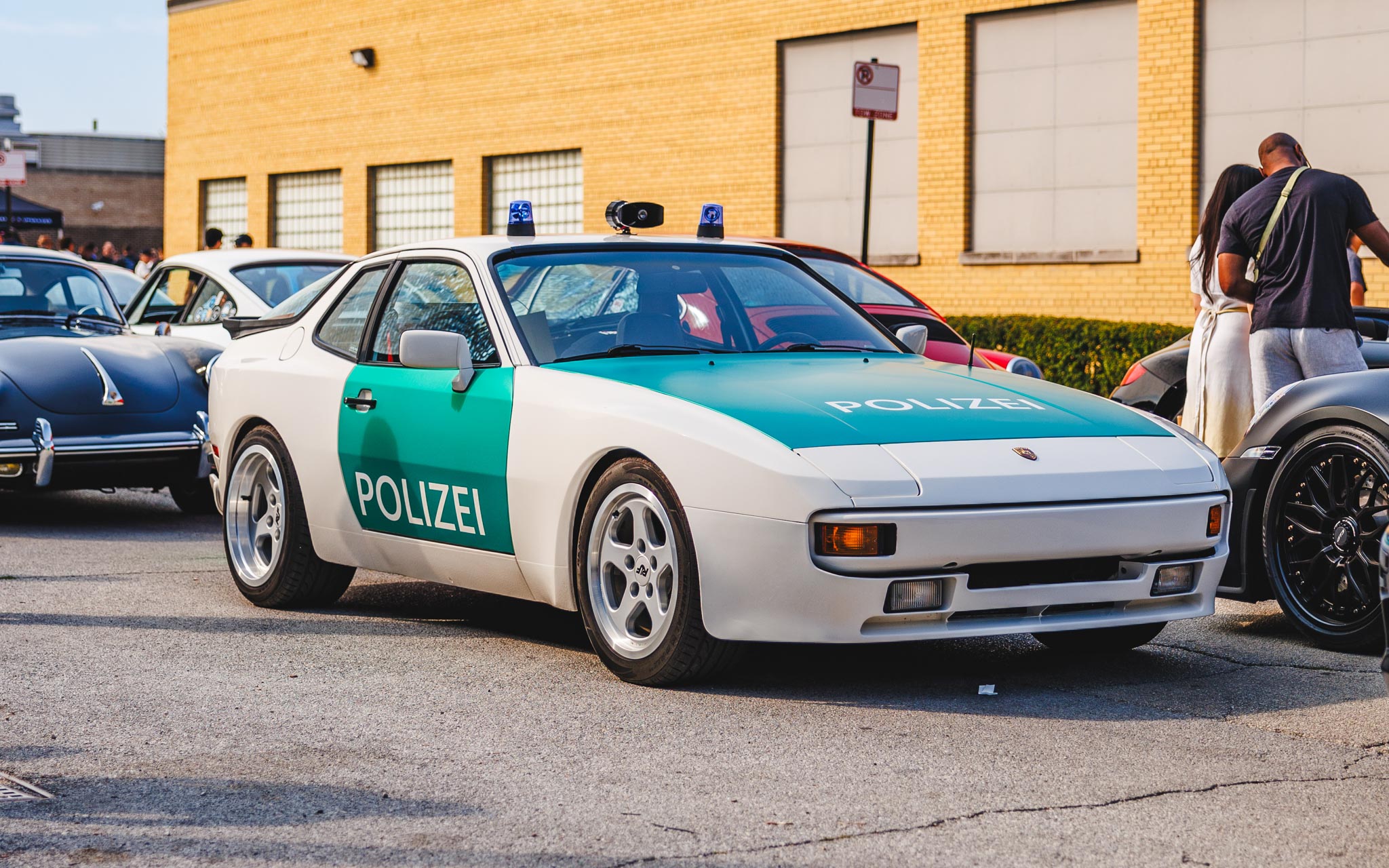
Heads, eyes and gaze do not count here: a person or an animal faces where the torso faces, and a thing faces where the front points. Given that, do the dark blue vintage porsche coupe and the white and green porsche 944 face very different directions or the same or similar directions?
same or similar directions

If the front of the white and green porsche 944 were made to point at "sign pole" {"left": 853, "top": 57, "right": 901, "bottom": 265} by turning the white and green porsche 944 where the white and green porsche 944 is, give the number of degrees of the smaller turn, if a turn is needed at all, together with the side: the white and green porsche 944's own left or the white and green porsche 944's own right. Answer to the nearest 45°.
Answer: approximately 135° to the white and green porsche 944's own left

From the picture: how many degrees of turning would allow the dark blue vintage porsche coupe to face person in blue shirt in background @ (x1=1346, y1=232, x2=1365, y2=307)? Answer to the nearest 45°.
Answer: approximately 45° to its left

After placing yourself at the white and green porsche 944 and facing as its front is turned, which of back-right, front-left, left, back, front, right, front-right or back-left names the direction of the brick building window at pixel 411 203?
back-left

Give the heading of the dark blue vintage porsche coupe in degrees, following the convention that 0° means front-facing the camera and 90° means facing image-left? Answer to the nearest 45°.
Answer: approximately 315°

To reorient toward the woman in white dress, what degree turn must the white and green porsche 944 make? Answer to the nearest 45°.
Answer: approximately 90° to its left

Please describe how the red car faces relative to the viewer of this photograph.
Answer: facing the viewer and to the right of the viewer

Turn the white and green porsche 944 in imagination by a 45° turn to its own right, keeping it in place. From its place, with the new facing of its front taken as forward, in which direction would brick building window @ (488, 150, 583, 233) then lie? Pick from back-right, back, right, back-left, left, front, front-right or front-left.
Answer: back

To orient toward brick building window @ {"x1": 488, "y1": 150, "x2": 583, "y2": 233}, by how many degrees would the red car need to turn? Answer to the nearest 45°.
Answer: approximately 135° to its left

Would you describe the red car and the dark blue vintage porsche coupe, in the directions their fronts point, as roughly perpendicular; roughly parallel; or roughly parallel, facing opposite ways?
roughly parallel

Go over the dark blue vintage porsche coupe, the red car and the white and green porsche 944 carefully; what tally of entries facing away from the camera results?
0

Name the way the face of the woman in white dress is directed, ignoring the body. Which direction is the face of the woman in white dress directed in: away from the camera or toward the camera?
away from the camera
